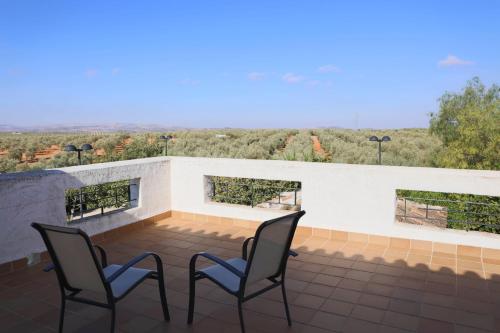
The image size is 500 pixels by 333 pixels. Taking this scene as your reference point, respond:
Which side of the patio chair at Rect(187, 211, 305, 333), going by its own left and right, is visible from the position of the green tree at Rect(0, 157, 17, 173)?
front

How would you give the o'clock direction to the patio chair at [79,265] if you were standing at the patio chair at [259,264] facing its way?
the patio chair at [79,265] is roughly at 10 o'clock from the patio chair at [259,264].

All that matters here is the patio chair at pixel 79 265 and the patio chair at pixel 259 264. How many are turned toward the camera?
0

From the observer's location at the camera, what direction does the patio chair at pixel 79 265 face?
facing away from the viewer and to the right of the viewer

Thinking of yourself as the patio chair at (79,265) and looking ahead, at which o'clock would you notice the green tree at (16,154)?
The green tree is roughly at 10 o'clock from the patio chair.

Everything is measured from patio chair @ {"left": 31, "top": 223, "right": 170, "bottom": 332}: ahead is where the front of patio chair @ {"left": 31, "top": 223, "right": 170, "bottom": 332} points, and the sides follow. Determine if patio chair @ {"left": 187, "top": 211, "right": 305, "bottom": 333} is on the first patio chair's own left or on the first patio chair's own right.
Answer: on the first patio chair's own right

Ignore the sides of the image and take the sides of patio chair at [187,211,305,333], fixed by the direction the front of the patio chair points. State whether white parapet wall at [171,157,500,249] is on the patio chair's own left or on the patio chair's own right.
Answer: on the patio chair's own right

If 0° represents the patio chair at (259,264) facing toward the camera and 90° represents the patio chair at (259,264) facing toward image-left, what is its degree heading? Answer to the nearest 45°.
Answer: approximately 135°

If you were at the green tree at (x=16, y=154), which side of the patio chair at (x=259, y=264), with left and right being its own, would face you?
front
